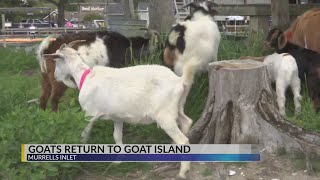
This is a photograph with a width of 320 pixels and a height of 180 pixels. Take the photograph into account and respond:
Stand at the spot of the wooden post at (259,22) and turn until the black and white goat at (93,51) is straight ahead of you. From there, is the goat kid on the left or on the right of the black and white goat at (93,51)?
left

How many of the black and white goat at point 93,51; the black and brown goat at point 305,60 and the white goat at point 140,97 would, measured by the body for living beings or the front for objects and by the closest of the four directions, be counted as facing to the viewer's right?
1

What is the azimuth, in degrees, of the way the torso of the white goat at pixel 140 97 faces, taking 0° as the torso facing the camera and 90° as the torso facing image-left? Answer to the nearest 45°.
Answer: approximately 90°

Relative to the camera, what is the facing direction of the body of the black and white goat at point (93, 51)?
to the viewer's right

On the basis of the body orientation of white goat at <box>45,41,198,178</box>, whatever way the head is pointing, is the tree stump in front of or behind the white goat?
behind

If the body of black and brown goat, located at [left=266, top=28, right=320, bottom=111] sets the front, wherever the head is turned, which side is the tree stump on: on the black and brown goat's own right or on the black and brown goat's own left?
on the black and brown goat's own left

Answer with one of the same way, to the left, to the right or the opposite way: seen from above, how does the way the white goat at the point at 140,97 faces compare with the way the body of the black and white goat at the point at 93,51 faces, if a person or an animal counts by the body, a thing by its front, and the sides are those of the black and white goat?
the opposite way

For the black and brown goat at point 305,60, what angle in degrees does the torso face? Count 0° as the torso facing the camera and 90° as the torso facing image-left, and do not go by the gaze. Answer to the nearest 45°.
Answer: approximately 90°

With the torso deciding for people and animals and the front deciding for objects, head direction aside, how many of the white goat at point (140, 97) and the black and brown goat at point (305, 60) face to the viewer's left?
2

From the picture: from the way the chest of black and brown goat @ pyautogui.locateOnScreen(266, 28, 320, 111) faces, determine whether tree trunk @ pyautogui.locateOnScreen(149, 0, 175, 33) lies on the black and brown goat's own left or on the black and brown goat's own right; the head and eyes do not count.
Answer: on the black and brown goat's own right

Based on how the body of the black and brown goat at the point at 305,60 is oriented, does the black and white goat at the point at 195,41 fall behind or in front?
in front

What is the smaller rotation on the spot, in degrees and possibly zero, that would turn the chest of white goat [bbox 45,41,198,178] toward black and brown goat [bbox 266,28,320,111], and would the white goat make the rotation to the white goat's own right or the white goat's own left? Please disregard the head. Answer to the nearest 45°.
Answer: approximately 135° to the white goat's own right

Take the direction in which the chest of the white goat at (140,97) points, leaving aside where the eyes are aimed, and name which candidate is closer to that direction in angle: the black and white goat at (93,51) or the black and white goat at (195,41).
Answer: the black and white goat at (93,51)

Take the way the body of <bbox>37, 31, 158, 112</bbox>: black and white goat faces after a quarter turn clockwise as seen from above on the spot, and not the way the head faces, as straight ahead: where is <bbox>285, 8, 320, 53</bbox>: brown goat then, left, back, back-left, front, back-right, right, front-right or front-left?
left

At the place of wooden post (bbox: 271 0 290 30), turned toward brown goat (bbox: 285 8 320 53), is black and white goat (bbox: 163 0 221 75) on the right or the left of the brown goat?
right

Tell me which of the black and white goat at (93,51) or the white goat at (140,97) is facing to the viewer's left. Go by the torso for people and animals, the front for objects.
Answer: the white goat

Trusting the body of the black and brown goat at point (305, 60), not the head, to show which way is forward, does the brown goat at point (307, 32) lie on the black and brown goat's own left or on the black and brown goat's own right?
on the black and brown goat's own right

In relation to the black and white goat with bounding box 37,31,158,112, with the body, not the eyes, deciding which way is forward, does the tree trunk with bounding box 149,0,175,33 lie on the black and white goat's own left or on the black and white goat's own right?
on the black and white goat's own left
